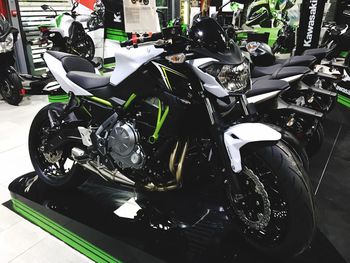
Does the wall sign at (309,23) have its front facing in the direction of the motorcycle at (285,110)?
yes

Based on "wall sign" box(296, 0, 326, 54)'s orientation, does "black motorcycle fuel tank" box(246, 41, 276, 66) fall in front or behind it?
in front

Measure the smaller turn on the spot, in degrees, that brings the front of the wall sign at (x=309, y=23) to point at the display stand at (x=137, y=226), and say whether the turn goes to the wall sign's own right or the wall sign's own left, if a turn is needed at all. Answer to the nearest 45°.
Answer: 0° — it already faces it

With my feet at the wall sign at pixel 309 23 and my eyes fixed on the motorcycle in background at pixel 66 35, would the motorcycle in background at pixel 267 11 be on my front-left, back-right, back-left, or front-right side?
front-right

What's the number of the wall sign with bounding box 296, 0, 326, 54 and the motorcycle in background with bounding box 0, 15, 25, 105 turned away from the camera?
0

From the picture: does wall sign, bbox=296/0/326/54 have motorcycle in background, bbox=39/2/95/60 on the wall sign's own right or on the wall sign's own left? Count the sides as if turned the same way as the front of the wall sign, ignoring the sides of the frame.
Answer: on the wall sign's own right

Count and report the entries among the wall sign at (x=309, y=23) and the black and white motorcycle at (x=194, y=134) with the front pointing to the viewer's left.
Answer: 0

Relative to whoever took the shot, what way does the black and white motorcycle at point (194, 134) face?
facing the viewer and to the right of the viewer

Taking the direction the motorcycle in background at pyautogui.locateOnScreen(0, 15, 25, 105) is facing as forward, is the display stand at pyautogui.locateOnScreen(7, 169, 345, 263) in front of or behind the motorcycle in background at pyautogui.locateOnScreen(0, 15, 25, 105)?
in front

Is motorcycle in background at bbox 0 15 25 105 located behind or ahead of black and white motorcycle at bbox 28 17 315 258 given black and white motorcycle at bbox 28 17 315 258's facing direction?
behind

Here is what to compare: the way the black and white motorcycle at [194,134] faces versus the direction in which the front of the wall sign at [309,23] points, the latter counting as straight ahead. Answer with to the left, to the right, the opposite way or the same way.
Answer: to the left

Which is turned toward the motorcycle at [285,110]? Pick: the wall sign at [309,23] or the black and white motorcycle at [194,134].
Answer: the wall sign

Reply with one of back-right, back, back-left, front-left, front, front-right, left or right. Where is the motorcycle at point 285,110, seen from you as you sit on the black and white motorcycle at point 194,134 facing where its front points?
left

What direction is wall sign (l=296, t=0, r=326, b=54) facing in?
toward the camera
